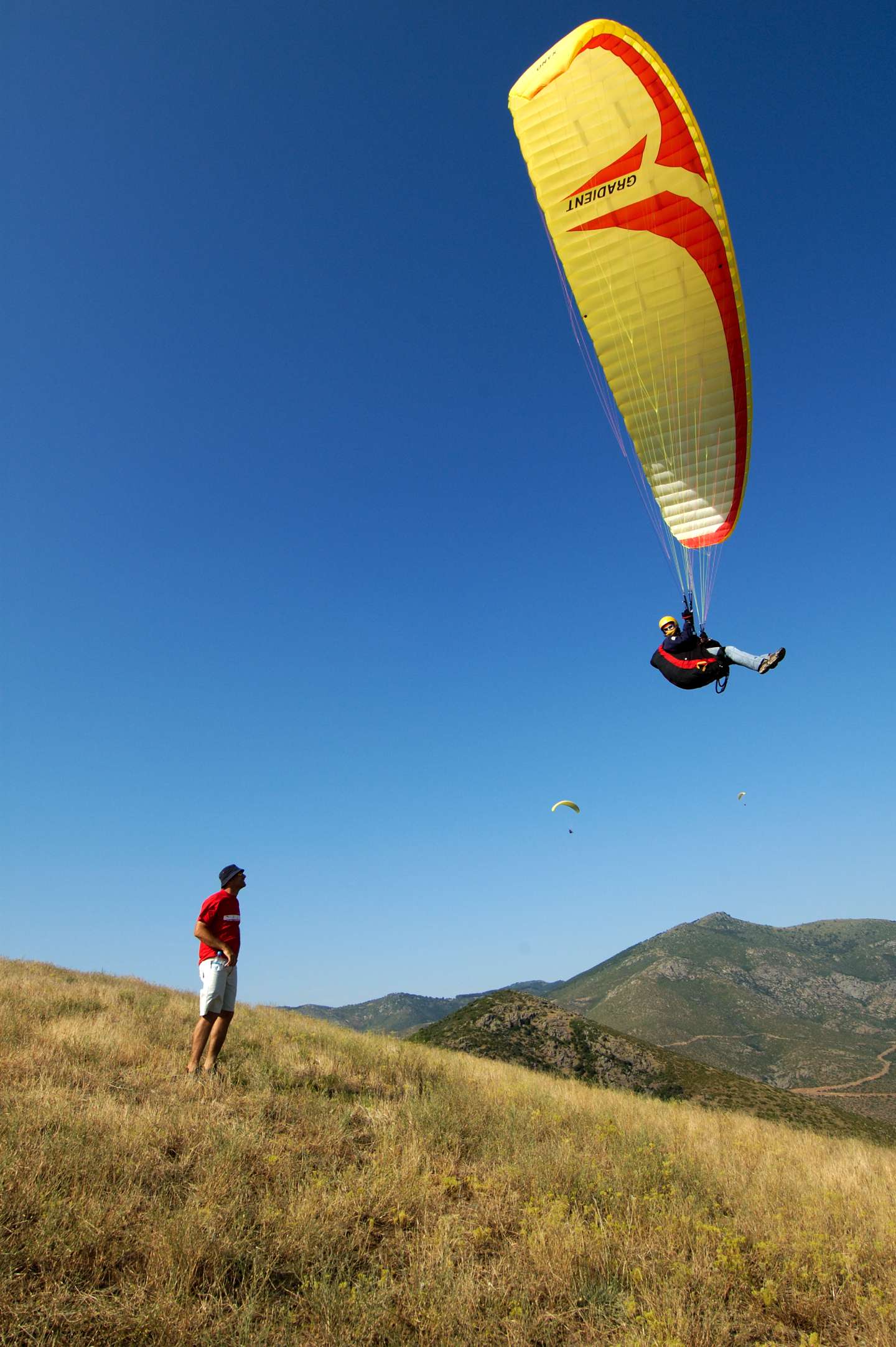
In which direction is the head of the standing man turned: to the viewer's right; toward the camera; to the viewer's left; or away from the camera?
to the viewer's right

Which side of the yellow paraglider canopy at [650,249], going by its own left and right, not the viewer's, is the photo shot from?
right
